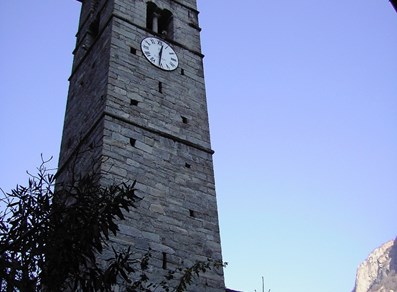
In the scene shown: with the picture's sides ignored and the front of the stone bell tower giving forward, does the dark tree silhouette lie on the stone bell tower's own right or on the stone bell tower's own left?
on the stone bell tower's own right

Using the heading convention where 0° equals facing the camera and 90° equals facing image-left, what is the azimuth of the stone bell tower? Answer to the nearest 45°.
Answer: approximately 315°
